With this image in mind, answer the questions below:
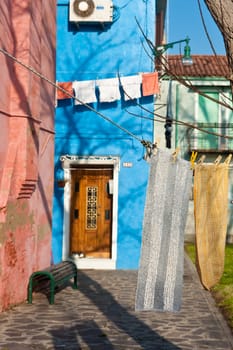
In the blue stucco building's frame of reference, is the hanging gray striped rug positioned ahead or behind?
ahead

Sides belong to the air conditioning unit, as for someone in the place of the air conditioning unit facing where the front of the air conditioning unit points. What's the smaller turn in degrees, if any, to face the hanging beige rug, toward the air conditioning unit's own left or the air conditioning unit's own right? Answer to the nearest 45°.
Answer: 0° — it already faces it

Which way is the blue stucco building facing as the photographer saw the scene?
facing the viewer

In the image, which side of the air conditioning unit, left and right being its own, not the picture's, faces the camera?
front
